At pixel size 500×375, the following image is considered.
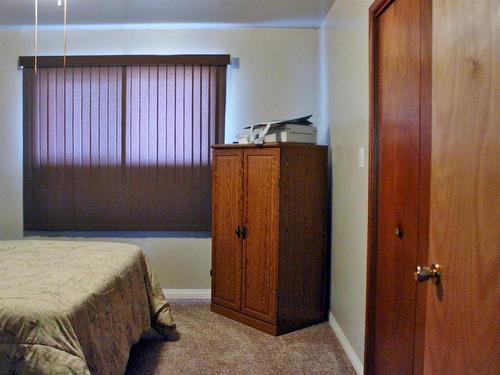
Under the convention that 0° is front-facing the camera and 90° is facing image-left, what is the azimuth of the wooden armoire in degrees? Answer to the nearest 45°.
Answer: approximately 45°

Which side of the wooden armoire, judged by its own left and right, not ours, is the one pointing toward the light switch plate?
left

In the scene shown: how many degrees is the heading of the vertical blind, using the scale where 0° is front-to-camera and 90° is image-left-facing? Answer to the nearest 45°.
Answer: approximately 0°

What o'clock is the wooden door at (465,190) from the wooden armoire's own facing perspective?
The wooden door is roughly at 10 o'clock from the wooden armoire.

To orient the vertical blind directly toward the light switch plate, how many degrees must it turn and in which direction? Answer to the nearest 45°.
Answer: approximately 45° to its left

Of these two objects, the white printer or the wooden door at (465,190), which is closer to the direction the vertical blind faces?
the wooden door

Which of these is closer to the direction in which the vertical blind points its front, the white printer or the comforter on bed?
the comforter on bed

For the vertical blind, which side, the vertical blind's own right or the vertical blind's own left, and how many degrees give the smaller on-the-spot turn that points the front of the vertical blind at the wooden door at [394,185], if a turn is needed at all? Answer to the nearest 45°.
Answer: approximately 45° to the vertical blind's own left

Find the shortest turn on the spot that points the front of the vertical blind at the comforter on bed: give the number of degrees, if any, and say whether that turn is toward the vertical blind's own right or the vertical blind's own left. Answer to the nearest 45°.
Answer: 0° — it already faces it

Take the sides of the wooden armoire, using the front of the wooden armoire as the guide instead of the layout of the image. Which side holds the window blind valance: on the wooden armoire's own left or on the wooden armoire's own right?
on the wooden armoire's own right

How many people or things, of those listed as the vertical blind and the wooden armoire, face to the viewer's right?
0
